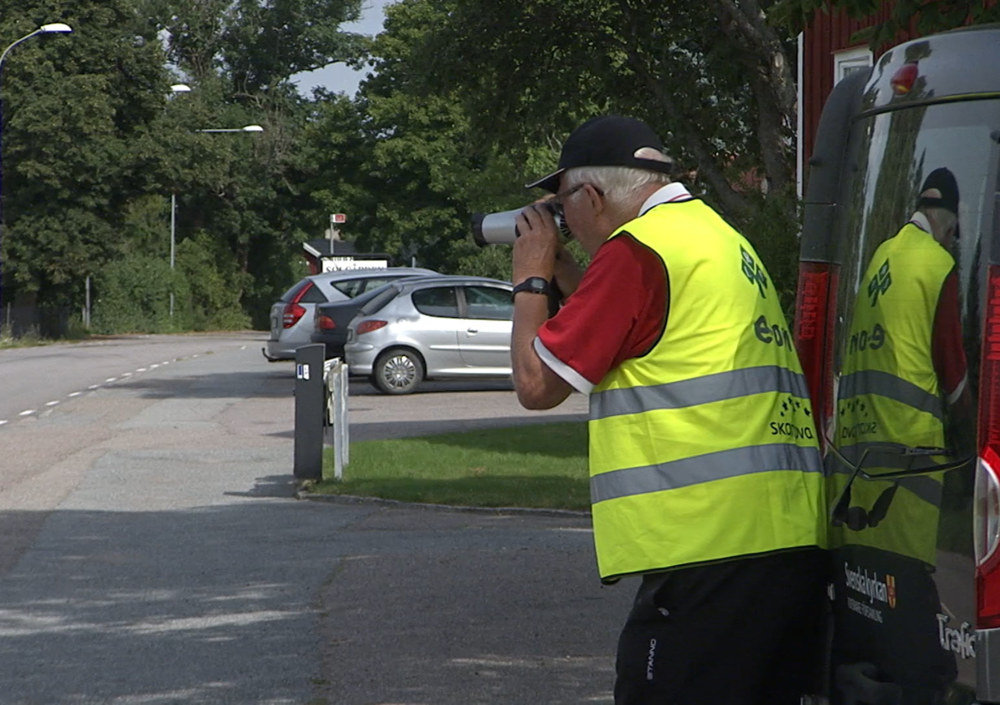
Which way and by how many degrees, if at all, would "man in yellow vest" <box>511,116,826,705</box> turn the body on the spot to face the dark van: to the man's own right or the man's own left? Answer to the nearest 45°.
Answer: approximately 135° to the man's own right

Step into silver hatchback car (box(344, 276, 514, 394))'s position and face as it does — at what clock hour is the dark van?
The dark van is roughly at 3 o'clock from the silver hatchback car.

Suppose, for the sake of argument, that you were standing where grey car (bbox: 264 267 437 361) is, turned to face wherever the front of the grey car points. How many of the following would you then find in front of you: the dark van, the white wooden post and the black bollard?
0

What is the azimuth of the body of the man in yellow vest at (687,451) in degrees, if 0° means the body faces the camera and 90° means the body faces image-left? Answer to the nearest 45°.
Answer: approximately 135°

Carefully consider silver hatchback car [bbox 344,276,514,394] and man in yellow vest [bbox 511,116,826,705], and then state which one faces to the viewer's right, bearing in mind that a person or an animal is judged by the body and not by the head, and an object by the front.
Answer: the silver hatchback car

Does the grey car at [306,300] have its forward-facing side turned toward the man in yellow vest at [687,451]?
no

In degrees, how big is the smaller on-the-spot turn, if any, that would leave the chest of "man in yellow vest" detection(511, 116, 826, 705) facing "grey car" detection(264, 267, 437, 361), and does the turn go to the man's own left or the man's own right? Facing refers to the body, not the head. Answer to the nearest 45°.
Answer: approximately 45° to the man's own right

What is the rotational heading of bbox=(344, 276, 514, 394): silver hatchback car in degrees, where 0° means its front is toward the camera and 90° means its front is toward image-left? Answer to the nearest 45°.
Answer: approximately 270°

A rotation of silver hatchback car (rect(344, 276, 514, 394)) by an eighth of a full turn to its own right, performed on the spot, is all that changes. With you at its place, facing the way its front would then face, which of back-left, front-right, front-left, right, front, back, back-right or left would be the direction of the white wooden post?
front-right

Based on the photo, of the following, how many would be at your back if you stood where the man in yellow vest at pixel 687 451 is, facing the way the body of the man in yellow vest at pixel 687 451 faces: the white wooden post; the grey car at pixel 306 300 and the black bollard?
0

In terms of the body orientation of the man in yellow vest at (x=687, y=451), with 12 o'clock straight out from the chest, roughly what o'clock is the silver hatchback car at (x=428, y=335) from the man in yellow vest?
The silver hatchback car is roughly at 1 o'clock from the man in yellow vest.

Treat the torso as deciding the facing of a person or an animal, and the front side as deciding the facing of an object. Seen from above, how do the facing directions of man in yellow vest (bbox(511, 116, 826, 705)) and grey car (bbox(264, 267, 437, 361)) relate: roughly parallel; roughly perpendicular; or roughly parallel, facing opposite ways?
roughly perpendicular

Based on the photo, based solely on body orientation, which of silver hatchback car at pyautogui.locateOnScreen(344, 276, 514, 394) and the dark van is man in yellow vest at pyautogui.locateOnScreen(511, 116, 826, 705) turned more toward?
the silver hatchback car

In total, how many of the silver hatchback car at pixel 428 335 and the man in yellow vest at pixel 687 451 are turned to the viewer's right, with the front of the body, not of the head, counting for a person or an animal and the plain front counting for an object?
1

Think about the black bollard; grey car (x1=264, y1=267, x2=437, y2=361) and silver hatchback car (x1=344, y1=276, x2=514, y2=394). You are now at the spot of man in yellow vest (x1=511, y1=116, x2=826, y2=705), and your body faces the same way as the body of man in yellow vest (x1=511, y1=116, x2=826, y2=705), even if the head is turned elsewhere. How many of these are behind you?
0

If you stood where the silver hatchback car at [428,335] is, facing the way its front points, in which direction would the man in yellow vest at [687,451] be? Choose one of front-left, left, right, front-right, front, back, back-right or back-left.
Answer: right
